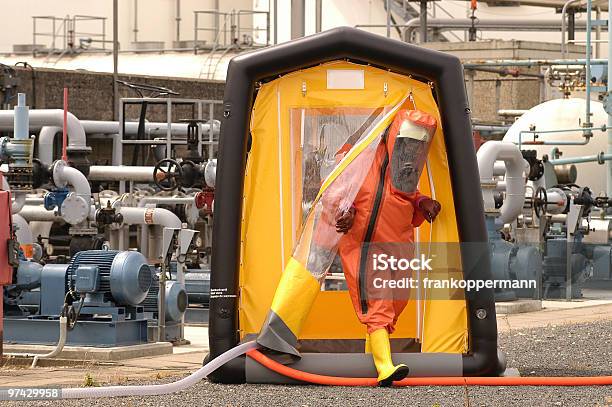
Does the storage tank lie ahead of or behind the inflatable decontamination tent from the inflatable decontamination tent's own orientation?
behind

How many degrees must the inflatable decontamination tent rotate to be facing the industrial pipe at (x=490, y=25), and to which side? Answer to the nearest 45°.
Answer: approximately 180°

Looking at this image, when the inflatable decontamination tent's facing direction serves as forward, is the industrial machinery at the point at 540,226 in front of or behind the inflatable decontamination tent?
behind

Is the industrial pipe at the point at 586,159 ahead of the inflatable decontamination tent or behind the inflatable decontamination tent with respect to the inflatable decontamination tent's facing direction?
behind

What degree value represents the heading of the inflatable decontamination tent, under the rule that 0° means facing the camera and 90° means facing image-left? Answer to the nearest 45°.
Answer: approximately 0°
